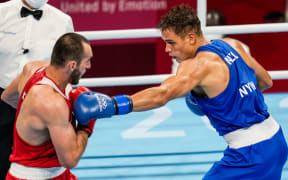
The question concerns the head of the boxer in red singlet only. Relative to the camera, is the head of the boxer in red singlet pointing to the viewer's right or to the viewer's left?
to the viewer's right

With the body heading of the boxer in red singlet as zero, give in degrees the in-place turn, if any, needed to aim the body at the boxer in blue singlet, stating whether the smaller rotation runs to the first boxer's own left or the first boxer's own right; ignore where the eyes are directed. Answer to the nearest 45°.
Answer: approximately 45° to the first boxer's own right

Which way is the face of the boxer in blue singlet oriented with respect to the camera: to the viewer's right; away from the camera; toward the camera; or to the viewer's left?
to the viewer's left

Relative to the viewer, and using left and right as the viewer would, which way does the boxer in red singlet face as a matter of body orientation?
facing away from the viewer and to the right of the viewer

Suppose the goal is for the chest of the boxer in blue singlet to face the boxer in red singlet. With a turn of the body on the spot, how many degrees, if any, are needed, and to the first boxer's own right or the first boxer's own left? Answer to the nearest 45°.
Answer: approximately 45° to the first boxer's own left
